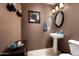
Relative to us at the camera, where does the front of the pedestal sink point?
facing the viewer and to the left of the viewer

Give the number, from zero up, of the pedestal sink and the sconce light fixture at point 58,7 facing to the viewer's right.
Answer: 0

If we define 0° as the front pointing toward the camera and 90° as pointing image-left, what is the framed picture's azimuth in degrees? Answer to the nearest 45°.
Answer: approximately 0°
